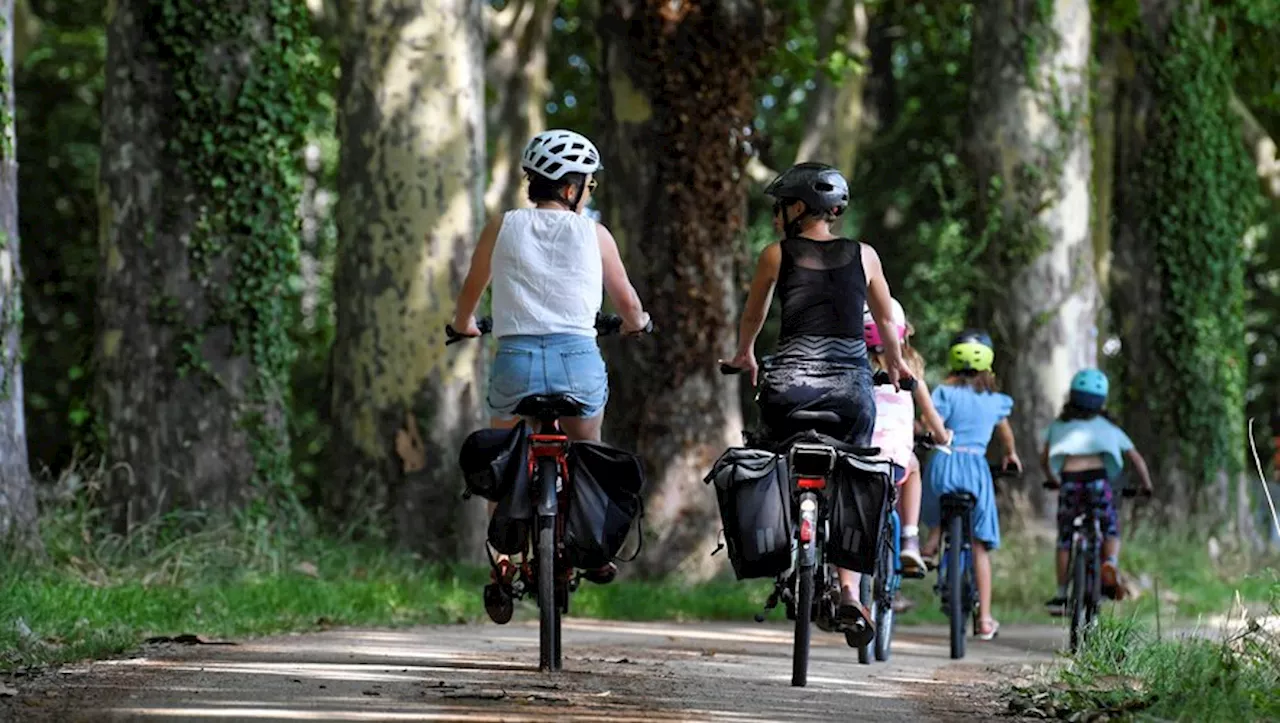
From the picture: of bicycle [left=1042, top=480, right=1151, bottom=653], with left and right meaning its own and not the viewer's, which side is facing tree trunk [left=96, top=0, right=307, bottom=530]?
left

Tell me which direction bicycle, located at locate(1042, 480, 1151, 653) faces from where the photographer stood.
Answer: facing away from the viewer

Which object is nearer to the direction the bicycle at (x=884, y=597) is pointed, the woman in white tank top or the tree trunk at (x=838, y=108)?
the tree trunk

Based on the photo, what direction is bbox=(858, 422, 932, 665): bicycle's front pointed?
away from the camera

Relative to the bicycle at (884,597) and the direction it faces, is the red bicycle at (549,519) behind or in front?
behind

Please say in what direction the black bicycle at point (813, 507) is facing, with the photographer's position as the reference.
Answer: facing away from the viewer

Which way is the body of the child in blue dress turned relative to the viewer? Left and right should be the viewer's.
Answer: facing away from the viewer

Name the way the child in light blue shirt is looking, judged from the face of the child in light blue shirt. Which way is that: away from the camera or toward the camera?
away from the camera

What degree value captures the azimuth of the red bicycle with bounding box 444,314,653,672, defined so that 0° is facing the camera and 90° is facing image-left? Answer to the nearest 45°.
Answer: approximately 180°

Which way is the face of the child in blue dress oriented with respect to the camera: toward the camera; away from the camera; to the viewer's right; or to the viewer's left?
away from the camera

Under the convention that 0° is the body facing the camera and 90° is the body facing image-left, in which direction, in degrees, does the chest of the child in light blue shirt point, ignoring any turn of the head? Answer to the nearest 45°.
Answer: approximately 180°
